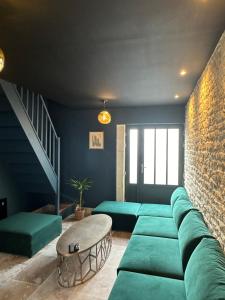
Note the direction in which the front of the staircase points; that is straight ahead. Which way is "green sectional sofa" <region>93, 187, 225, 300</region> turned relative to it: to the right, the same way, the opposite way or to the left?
to the left

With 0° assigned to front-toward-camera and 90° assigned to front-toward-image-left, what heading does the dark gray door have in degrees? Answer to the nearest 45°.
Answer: approximately 0°

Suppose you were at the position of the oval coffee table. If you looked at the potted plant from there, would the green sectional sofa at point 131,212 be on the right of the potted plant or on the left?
right

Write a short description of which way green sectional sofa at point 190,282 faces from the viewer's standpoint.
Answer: facing to the left of the viewer

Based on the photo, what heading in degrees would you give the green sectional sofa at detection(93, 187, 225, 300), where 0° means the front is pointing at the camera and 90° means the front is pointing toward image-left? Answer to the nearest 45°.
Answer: approximately 90°
